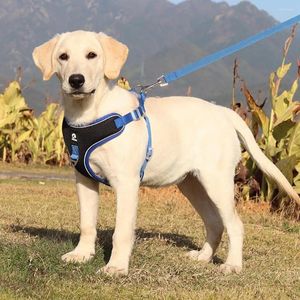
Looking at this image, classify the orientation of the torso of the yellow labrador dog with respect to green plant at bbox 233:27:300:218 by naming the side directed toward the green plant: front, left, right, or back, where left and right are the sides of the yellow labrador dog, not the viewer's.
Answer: back

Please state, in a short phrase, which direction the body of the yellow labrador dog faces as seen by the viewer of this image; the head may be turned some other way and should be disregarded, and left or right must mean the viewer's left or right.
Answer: facing the viewer and to the left of the viewer
